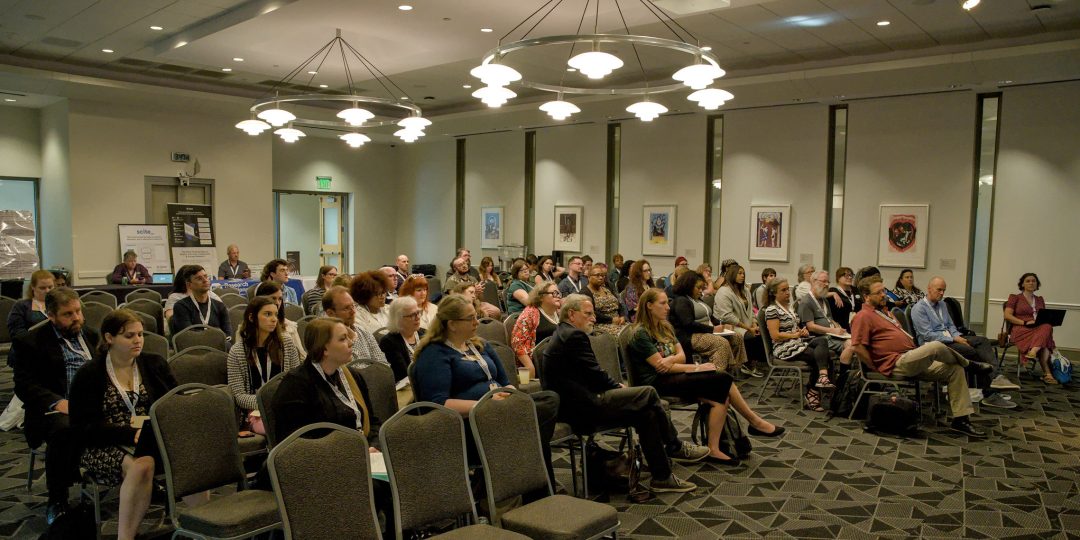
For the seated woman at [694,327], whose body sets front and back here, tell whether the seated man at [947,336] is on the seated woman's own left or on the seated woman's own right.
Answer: on the seated woman's own left

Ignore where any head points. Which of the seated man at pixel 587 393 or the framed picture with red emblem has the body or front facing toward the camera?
the framed picture with red emblem

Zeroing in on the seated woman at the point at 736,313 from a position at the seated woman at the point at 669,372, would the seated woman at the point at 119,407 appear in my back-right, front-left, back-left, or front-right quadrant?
back-left

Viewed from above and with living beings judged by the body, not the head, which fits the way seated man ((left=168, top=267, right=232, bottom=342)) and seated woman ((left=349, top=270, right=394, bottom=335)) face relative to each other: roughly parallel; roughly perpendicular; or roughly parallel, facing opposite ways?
roughly parallel

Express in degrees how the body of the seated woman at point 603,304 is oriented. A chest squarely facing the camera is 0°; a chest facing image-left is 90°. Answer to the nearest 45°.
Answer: approximately 315°

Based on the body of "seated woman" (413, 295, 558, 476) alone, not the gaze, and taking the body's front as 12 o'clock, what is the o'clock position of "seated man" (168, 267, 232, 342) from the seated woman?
The seated man is roughly at 6 o'clock from the seated woman.

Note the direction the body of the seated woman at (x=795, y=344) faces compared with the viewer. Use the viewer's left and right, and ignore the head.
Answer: facing the viewer and to the right of the viewer

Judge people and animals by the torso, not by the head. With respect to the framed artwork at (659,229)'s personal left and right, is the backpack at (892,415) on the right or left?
on its left

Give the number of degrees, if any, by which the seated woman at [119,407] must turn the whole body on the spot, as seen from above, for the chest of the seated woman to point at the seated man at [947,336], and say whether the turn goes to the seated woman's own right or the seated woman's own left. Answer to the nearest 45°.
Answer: approximately 45° to the seated woman's own left

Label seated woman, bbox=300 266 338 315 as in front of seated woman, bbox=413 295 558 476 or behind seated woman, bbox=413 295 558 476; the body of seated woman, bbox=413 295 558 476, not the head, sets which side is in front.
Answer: behind

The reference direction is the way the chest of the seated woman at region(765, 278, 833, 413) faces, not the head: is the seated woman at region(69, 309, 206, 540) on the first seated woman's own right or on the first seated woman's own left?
on the first seated woman's own right

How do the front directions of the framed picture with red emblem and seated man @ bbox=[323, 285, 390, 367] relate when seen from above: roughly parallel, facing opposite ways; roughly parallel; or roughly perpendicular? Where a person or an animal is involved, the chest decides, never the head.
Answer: roughly perpendicular

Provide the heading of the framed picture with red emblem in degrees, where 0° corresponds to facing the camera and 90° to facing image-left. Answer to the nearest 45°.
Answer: approximately 0°

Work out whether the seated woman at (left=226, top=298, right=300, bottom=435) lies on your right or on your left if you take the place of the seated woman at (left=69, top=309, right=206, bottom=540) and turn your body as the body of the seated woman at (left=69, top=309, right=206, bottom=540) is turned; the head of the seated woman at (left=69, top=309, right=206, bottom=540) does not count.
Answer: on your left
